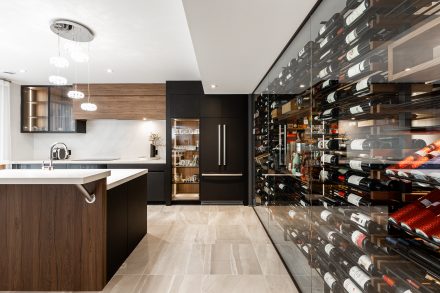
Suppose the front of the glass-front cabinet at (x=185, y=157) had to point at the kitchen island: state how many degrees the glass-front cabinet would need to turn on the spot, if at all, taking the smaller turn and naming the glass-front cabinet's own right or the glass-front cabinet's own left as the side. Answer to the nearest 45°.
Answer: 0° — it already faces it

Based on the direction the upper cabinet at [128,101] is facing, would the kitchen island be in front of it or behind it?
in front

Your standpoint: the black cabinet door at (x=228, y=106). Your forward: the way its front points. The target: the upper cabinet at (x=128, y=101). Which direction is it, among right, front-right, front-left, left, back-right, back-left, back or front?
right

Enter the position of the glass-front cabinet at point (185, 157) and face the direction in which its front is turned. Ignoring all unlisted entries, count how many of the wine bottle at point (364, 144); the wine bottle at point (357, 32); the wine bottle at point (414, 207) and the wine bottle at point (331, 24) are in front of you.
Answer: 4

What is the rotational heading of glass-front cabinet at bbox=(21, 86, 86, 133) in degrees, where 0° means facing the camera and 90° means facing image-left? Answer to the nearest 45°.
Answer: approximately 0°

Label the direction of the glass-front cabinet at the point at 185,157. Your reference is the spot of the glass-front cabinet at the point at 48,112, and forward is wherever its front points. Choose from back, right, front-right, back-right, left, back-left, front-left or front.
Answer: front-left

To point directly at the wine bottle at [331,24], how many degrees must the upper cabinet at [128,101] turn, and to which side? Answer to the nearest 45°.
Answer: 0° — it already faces it

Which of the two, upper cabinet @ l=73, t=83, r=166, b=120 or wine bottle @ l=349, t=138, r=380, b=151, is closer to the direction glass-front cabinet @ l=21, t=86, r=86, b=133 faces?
the wine bottle
